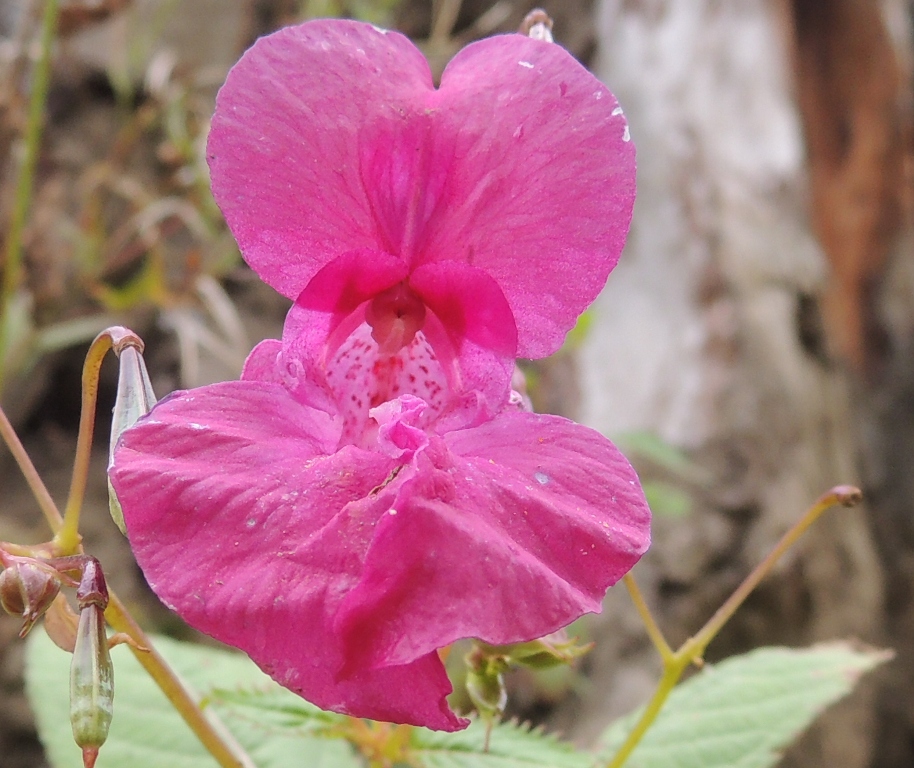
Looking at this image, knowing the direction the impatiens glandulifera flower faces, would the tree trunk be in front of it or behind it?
behind

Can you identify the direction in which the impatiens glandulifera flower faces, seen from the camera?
facing the viewer
